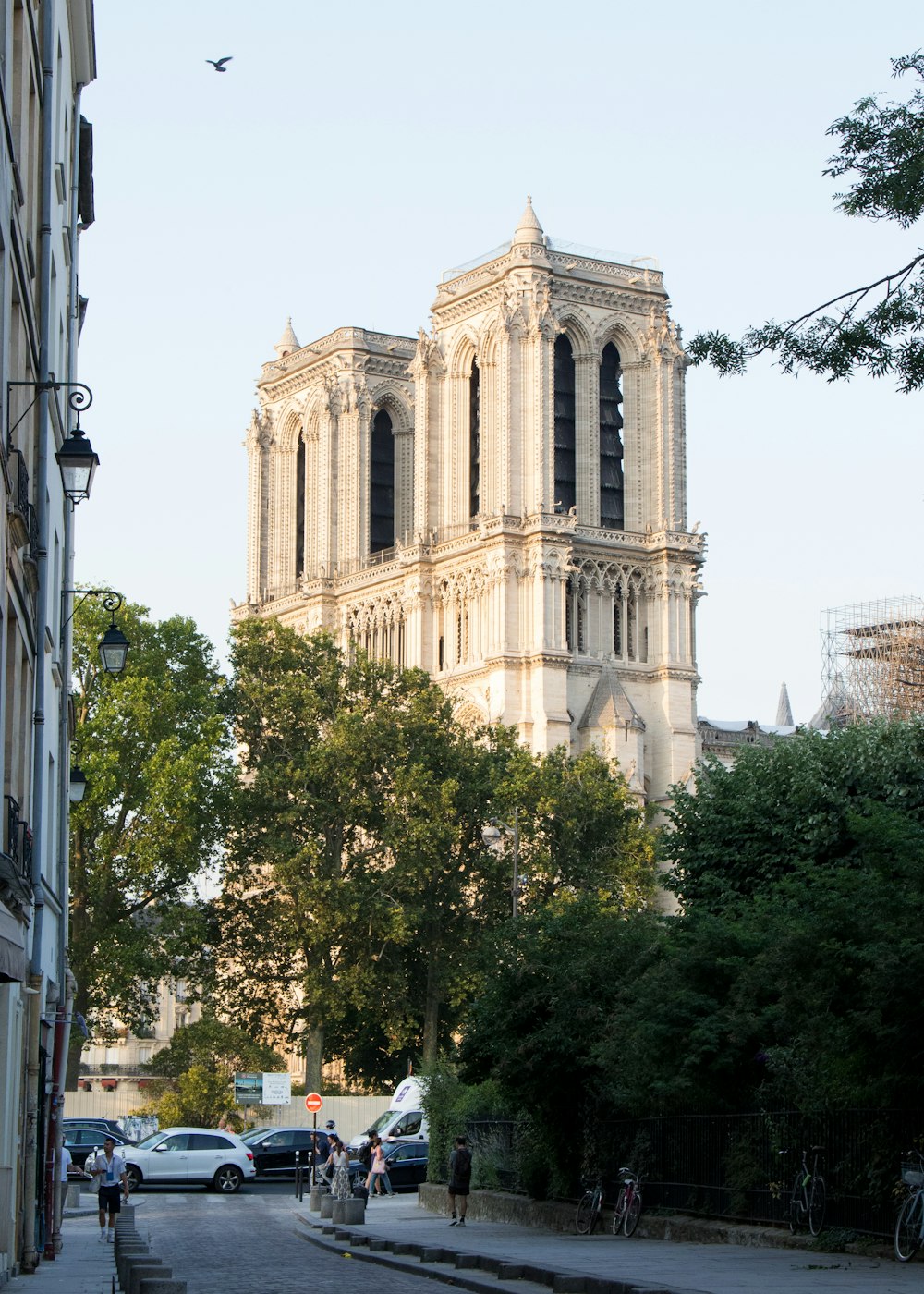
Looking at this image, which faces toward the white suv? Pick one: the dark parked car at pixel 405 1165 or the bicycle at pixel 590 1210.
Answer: the dark parked car

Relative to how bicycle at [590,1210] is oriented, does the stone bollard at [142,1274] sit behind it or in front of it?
in front

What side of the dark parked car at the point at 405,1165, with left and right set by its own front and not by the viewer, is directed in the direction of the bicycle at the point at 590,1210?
left

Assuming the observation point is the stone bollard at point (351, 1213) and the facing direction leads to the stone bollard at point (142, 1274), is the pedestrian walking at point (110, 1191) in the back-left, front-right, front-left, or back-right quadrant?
front-right

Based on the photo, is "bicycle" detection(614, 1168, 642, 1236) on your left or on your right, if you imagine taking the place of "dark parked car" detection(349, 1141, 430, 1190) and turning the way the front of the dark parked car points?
on your left

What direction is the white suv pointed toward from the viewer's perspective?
to the viewer's left

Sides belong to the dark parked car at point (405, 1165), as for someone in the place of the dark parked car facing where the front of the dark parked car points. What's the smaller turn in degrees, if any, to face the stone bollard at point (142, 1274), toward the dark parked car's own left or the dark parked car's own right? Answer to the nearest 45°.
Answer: approximately 90° to the dark parked car's own left

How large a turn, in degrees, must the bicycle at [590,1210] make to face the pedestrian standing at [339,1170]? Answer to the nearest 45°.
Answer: approximately 135° to its right

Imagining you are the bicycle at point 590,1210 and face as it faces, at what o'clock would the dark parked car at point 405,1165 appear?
The dark parked car is roughly at 4 o'clock from the bicycle.

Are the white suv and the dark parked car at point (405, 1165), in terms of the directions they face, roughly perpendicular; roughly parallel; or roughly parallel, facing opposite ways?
roughly parallel

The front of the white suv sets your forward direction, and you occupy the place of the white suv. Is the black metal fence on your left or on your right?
on your left

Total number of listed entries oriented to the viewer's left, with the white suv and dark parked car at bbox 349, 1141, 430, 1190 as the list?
2

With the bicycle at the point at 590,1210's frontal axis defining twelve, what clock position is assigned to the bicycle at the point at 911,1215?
the bicycle at the point at 911,1215 is roughly at 10 o'clock from the bicycle at the point at 590,1210.

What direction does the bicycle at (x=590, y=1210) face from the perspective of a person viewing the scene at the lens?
facing the viewer and to the left of the viewer

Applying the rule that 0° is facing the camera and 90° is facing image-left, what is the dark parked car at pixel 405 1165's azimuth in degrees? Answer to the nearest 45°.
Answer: approximately 90°
